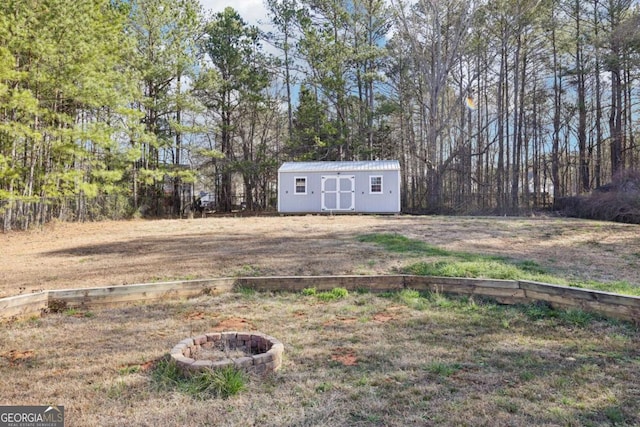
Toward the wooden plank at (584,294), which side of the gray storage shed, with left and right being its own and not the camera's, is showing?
front

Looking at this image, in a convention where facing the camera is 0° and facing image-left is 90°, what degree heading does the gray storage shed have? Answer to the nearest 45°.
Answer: approximately 0°

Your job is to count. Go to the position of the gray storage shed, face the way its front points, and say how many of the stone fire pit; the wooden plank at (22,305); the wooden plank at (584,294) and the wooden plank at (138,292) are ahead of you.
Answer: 4

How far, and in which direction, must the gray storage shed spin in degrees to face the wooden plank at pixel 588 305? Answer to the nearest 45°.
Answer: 0° — it already faces it

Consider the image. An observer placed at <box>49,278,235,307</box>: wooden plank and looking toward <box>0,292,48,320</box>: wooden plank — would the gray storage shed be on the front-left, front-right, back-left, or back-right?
back-right

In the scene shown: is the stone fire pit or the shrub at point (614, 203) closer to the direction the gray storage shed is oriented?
the stone fire pit

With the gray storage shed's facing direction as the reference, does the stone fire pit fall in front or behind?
in front

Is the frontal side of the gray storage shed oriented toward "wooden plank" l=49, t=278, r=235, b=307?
yes

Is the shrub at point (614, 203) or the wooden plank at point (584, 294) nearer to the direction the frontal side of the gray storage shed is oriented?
the wooden plank

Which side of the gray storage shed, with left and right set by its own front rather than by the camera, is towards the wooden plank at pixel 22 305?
front

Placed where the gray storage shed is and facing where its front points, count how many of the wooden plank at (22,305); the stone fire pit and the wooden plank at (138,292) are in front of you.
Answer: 3
